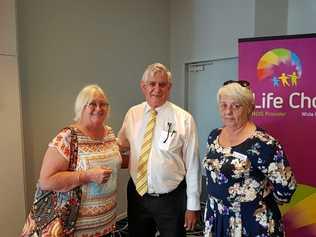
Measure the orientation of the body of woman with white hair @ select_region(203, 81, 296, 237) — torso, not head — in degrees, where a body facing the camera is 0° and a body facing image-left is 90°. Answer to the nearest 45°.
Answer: approximately 45°

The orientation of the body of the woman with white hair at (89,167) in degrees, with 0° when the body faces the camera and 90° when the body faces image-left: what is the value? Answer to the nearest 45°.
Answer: approximately 315°

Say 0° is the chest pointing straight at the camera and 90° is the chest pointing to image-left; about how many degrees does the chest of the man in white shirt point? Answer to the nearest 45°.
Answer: approximately 0°

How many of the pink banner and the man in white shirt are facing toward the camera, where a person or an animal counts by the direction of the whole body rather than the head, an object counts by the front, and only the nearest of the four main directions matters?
2

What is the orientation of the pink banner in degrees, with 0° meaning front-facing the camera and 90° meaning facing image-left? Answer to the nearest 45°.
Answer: approximately 0°
